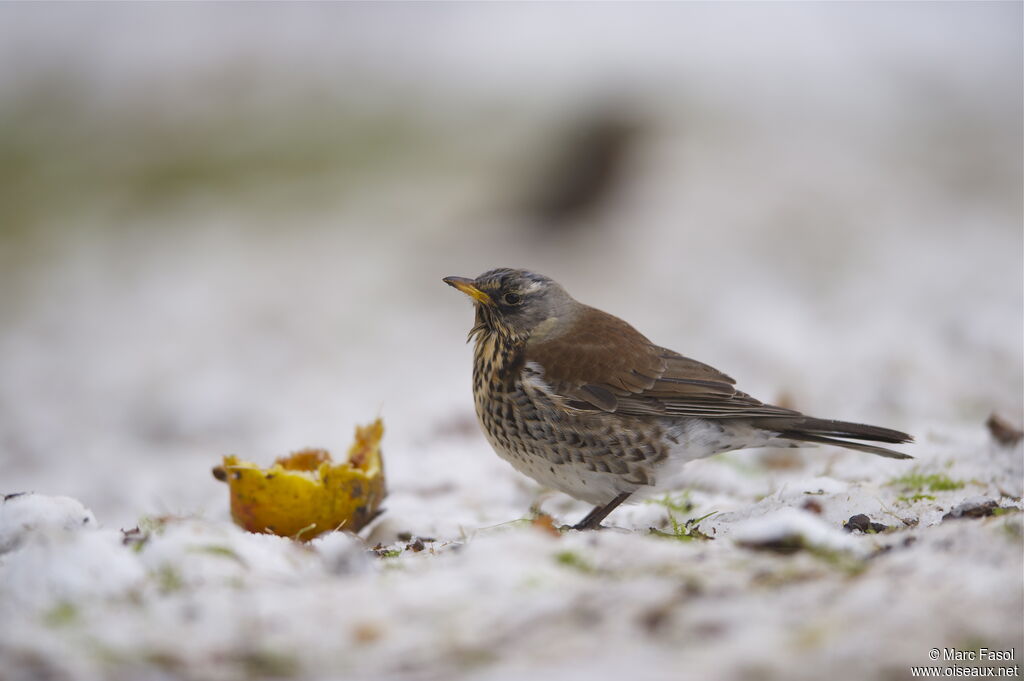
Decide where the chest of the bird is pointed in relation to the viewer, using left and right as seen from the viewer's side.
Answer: facing to the left of the viewer
